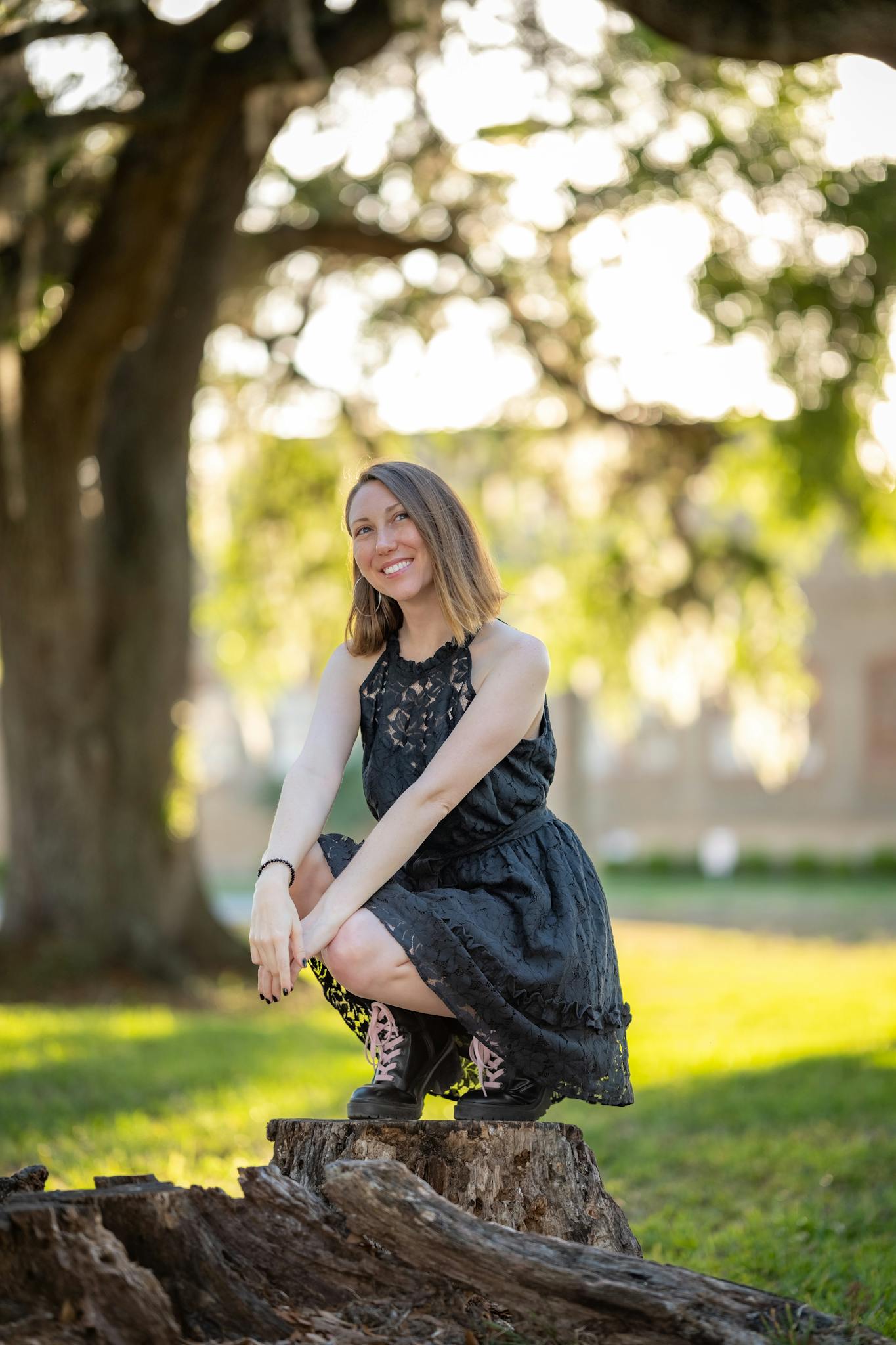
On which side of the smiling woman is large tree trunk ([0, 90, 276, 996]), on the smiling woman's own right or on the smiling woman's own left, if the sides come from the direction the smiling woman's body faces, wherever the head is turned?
on the smiling woman's own right

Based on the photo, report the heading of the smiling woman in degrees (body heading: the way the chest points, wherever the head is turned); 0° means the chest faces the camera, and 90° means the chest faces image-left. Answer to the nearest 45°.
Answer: approximately 45°
